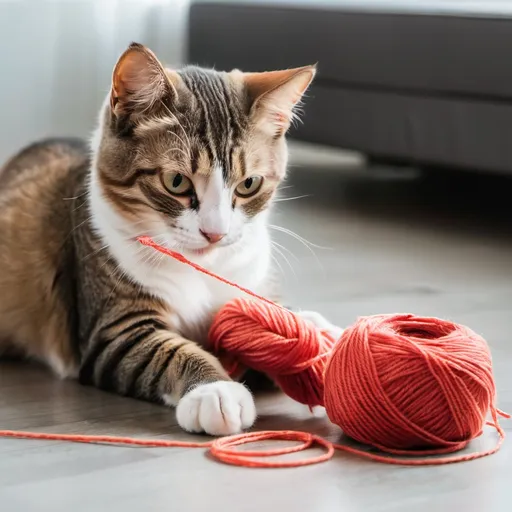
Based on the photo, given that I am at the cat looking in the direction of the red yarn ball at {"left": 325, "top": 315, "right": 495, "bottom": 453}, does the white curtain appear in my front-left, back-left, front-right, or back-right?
back-left

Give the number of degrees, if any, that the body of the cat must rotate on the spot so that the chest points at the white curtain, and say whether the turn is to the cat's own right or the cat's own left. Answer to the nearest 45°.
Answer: approximately 135° to the cat's own left

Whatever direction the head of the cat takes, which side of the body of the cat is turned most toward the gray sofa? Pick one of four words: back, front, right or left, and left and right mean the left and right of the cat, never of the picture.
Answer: left

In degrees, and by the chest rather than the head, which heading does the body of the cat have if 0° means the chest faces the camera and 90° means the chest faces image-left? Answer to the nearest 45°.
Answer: approximately 315°
